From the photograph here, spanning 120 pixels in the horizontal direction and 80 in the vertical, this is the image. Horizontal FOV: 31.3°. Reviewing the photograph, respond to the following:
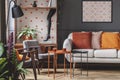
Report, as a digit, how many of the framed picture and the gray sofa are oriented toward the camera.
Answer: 2

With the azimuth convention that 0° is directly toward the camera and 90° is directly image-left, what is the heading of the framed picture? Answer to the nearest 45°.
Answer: approximately 0°

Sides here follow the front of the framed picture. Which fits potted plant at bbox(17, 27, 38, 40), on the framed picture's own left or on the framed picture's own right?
on the framed picture's own right

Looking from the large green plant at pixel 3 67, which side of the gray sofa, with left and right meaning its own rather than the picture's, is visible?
front

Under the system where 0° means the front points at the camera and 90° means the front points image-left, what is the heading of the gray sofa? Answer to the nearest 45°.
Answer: approximately 0°

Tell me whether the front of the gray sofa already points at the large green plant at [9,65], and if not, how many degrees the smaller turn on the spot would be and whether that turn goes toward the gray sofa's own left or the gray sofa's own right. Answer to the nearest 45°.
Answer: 0° — it already faces it
